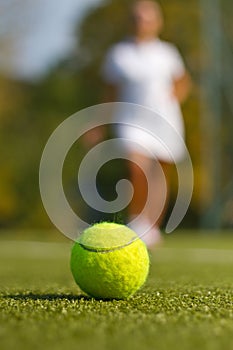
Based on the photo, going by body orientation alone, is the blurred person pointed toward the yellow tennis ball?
yes

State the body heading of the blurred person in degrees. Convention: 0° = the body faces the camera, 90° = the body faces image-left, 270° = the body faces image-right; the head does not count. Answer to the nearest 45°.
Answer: approximately 0°
